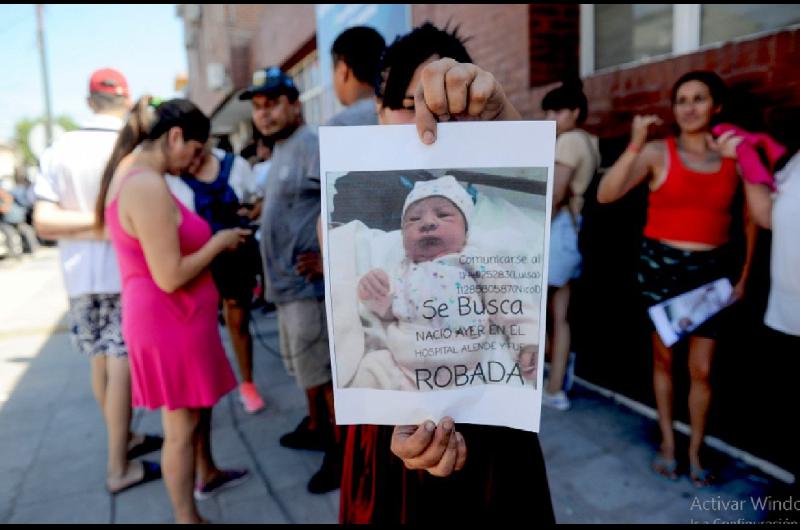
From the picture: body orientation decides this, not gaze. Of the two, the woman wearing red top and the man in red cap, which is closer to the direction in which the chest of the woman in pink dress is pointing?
the woman wearing red top

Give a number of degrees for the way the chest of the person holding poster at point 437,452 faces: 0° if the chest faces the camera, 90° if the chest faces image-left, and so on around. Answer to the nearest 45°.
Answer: approximately 0°

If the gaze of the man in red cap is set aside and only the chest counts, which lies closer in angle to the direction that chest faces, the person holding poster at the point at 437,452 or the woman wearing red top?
the woman wearing red top

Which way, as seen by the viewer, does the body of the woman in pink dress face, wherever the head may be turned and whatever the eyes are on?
to the viewer's right

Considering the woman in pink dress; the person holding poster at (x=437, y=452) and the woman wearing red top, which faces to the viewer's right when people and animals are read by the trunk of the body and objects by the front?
the woman in pink dress

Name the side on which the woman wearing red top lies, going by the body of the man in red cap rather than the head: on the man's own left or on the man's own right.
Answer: on the man's own right

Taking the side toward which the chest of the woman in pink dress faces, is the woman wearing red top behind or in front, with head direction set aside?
in front

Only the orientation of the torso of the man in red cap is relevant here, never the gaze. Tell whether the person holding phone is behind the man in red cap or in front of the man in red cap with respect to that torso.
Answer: in front

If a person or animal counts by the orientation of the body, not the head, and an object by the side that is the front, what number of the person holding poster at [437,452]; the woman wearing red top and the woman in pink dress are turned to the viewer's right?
1

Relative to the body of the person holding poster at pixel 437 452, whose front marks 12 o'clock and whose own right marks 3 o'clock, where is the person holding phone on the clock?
The person holding phone is roughly at 5 o'clock from the person holding poster.

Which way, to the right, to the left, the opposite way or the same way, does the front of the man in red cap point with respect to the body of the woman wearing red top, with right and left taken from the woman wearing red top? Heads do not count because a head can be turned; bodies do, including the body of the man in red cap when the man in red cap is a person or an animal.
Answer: the opposite way
